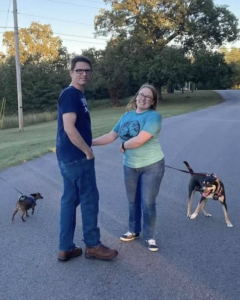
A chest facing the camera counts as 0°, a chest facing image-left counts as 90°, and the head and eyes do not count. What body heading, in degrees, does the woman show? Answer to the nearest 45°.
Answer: approximately 45°

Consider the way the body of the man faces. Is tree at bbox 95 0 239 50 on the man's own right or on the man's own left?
on the man's own left

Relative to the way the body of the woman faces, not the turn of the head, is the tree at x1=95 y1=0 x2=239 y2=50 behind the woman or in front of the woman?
behind

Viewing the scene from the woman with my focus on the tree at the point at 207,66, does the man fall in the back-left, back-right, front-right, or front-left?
back-left

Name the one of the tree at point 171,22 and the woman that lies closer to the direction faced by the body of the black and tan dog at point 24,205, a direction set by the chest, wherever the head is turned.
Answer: the tree

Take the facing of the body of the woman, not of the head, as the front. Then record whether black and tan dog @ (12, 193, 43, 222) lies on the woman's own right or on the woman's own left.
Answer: on the woman's own right
